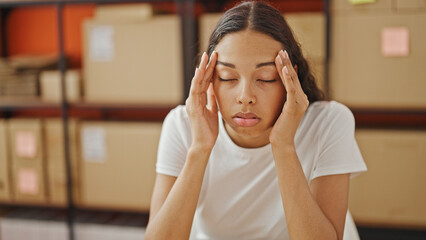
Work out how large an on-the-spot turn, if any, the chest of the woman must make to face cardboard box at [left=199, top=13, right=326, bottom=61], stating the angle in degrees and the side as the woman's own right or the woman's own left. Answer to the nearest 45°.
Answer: approximately 180°

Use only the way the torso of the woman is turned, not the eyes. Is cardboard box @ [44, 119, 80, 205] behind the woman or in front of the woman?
behind

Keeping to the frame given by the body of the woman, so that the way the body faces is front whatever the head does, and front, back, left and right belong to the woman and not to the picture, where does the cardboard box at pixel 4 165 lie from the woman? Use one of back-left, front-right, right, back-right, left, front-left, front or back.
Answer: back-right

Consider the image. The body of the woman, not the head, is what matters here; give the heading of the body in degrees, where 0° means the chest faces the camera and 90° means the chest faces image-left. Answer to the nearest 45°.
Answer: approximately 0°

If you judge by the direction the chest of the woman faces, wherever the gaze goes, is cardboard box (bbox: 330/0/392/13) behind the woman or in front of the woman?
behind

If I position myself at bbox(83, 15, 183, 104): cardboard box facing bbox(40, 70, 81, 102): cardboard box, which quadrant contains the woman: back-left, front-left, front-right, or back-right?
back-left

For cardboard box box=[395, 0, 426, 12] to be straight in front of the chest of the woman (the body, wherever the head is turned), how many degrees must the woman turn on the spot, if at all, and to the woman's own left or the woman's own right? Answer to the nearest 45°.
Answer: approximately 135° to the woman's own left
